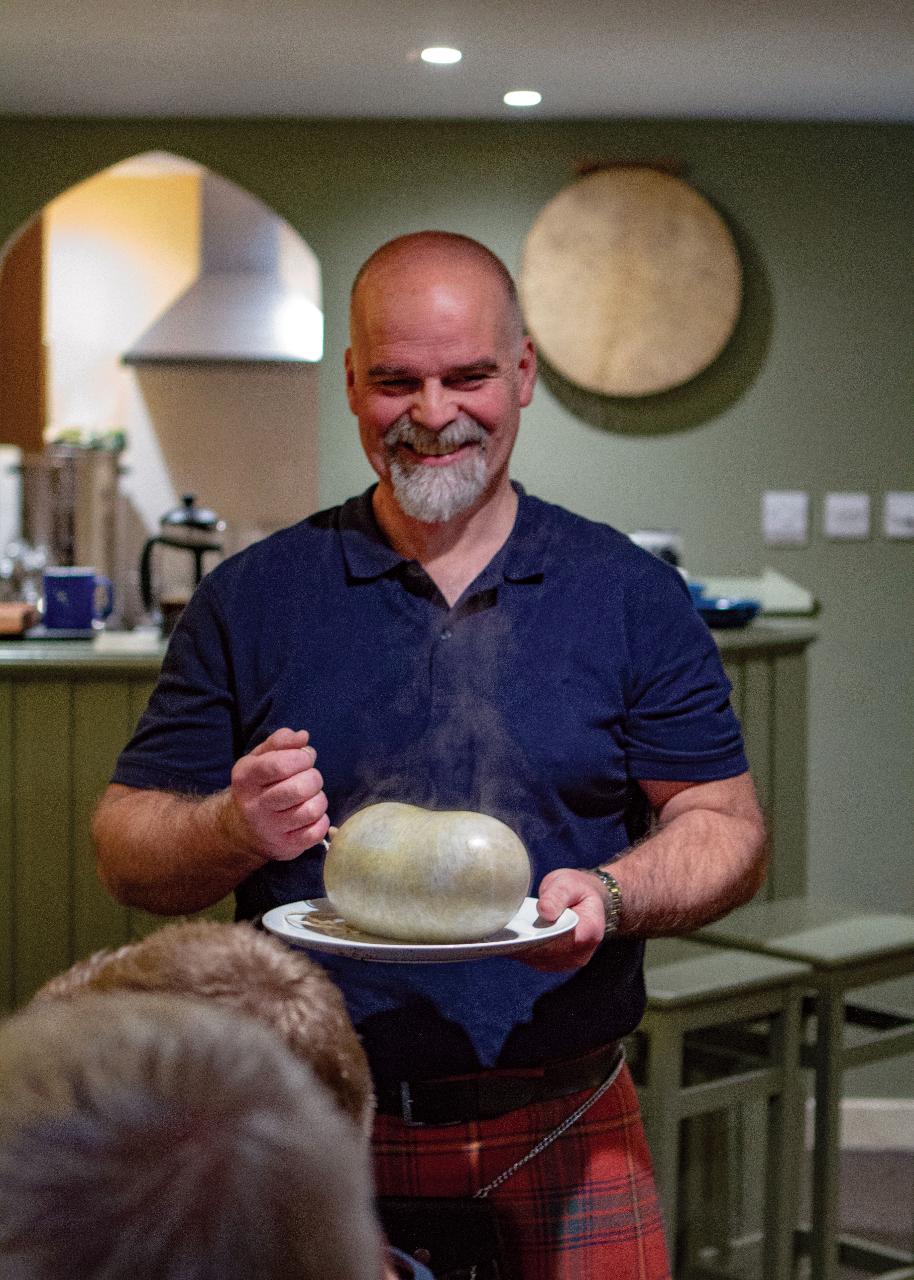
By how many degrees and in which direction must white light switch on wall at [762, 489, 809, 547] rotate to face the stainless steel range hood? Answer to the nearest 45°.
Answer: approximately 135° to its right

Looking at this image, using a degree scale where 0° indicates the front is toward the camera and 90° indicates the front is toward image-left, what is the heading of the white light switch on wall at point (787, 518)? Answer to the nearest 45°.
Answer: approximately 0°

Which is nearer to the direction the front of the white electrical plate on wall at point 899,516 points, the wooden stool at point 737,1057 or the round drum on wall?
the wooden stool

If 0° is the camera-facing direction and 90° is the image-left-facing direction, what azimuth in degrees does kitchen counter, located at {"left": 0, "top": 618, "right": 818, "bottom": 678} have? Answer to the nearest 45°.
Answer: approximately 0°

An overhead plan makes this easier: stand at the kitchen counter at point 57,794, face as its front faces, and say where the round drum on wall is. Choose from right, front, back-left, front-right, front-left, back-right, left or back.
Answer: back-left

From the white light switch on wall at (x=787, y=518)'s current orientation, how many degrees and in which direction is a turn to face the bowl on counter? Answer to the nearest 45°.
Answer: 0° — it already faces it
